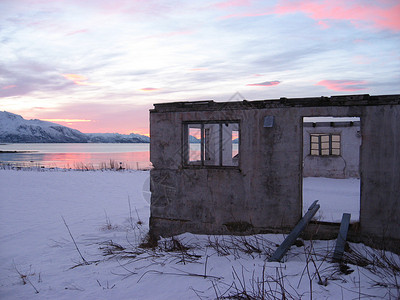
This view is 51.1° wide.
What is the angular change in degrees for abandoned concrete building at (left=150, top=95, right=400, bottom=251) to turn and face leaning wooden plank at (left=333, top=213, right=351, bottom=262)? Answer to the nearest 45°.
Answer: approximately 45° to its left

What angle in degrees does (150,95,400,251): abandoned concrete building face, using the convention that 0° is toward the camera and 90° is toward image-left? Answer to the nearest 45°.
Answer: approximately 0°
